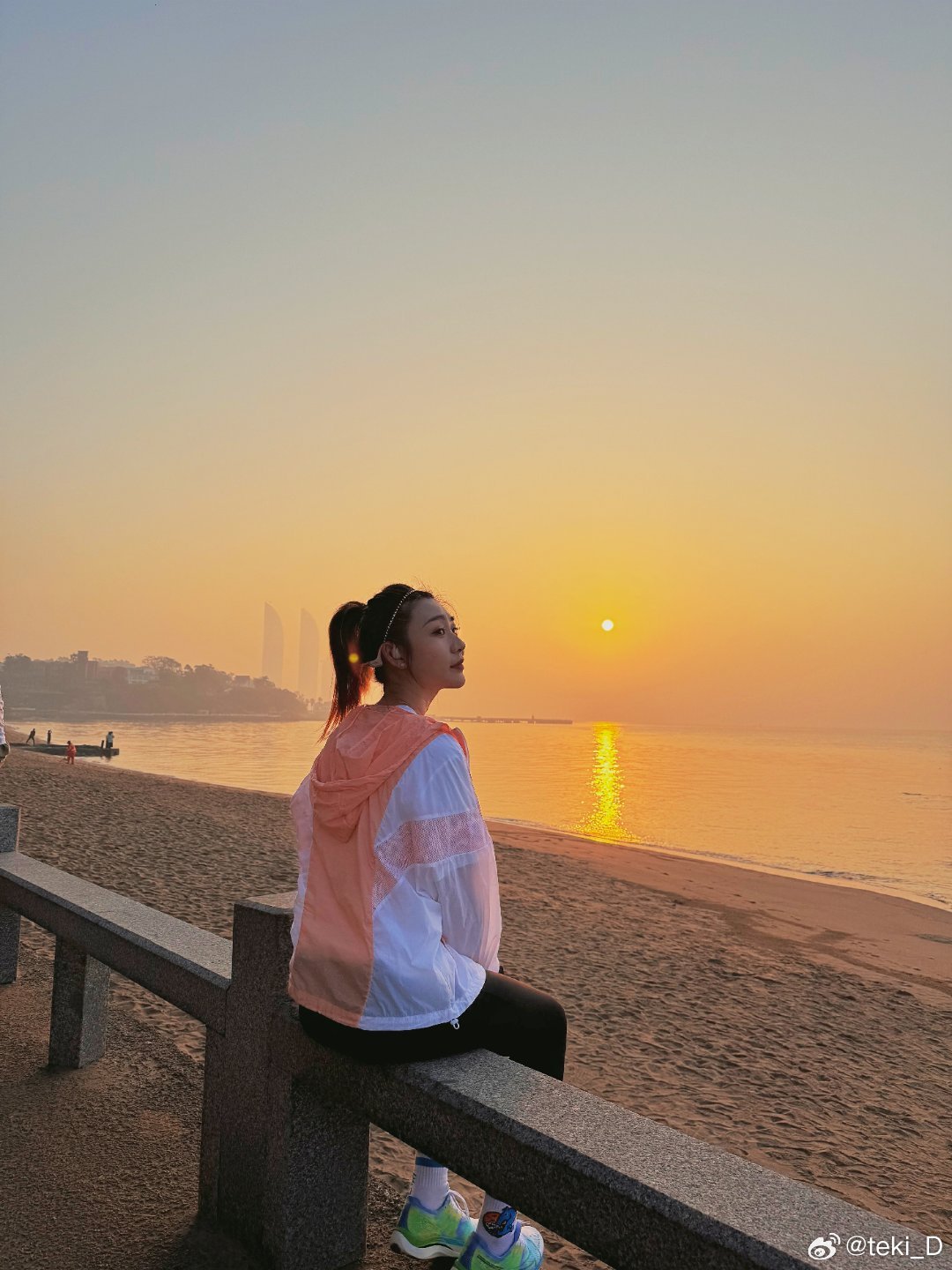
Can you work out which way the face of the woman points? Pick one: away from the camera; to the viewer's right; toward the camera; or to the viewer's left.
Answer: to the viewer's right

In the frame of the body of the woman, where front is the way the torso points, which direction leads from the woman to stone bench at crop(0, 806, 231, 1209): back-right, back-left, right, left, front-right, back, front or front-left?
left

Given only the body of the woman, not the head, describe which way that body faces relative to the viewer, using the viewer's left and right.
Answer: facing away from the viewer and to the right of the viewer
